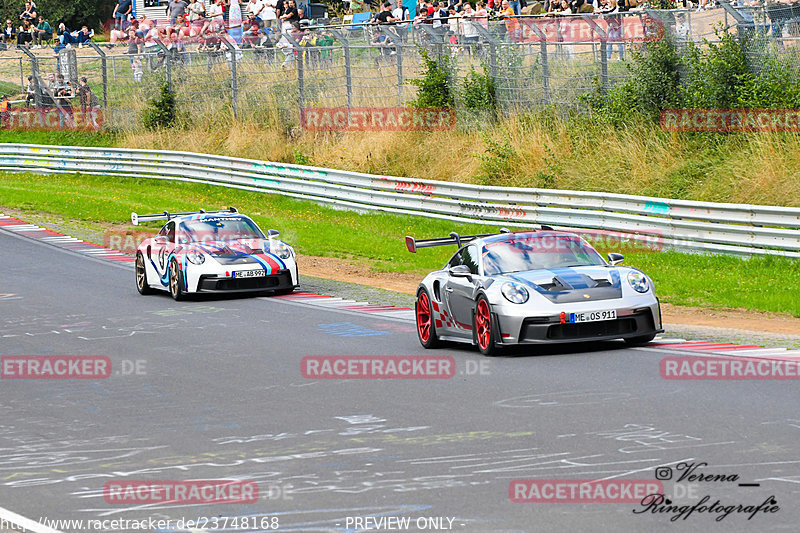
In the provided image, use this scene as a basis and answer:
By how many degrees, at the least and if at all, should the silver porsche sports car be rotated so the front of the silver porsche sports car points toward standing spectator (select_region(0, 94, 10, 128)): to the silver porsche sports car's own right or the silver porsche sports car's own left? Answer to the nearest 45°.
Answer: approximately 180°

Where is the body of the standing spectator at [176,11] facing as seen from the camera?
toward the camera

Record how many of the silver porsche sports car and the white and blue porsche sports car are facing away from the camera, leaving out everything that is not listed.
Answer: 0

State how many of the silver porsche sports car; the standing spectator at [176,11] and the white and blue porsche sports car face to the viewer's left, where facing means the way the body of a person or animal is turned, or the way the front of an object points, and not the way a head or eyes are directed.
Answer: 0

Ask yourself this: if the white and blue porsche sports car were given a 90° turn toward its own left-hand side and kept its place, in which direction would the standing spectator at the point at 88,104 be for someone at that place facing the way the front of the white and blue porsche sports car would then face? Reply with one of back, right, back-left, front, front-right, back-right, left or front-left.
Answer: front-left

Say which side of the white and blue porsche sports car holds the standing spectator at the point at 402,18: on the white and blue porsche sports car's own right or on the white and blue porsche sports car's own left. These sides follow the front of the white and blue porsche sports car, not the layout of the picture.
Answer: on the white and blue porsche sports car's own left

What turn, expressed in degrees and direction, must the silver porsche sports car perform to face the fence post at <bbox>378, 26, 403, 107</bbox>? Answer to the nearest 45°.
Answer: approximately 135° to its left

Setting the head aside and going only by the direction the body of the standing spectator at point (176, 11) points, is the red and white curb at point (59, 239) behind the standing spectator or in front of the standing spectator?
in front

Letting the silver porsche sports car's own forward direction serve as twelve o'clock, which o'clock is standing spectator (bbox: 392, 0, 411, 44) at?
The standing spectator is roughly at 7 o'clock from the silver porsche sports car.

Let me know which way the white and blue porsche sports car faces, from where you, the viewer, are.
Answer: facing the viewer and to the right of the viewer
